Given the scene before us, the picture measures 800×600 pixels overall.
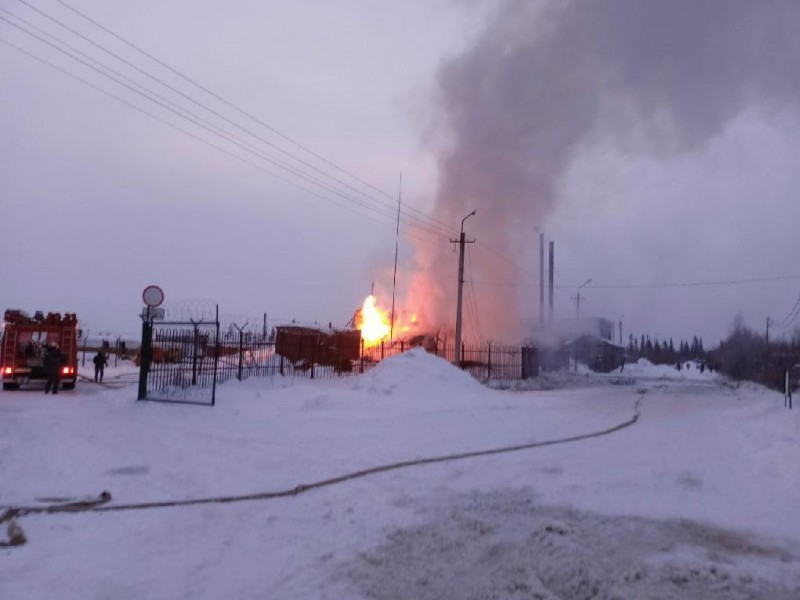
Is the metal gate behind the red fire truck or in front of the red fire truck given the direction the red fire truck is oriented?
behind

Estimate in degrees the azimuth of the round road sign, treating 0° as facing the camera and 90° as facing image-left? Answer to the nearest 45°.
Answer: approximately 0°

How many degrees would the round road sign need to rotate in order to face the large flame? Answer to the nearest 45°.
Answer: approximately 135° to its left

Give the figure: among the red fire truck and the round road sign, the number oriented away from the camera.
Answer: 1

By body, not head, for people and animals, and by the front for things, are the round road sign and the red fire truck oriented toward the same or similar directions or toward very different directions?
very different directions

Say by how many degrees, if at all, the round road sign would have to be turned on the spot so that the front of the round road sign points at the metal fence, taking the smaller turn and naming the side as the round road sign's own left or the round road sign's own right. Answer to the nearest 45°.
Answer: approximately 135° to the round road sign's own left

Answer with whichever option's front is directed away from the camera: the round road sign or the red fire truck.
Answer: the red fire truck

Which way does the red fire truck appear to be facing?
away from the camera

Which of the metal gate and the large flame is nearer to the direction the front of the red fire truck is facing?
the large flame

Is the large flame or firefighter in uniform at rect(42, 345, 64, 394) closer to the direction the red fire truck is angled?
the large flame

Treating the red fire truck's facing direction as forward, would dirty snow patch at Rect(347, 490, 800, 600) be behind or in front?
behind
